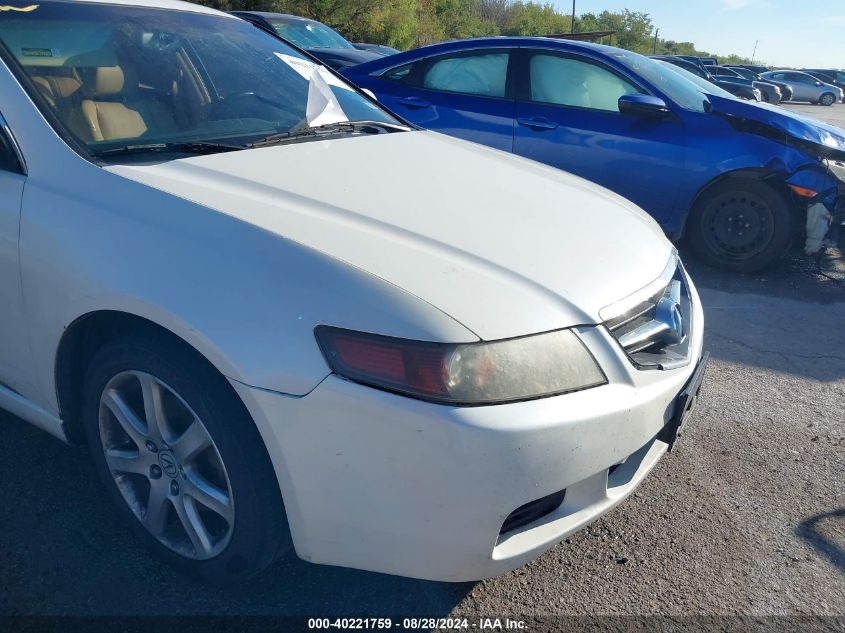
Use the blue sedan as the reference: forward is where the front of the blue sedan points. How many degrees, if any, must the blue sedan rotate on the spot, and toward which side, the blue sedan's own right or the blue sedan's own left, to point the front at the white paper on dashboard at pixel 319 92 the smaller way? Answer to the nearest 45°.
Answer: approximately 135° to the blue sedan's own right

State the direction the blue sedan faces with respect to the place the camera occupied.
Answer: facing to the right of the viewer

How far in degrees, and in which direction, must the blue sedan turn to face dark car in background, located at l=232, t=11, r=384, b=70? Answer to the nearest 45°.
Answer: approximately 135° to its left

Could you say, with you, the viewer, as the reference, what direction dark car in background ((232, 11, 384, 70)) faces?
facing the viewer and to the right of the viewer

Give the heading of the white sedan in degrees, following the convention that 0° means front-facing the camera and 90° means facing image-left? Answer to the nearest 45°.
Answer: approximately 315°

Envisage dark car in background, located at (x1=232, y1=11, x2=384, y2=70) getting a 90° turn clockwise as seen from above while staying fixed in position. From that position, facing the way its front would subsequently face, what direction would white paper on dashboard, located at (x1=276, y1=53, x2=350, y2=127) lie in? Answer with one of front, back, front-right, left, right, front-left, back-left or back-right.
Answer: front-left

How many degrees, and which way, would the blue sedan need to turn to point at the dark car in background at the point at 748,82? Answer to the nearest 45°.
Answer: approximately 90° to its left

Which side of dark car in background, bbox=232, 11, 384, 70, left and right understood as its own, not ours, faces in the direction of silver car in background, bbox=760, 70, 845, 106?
left

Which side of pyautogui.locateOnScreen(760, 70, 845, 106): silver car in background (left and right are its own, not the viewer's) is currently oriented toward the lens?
right

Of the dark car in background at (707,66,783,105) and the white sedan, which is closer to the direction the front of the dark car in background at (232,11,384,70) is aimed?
the white sedan
